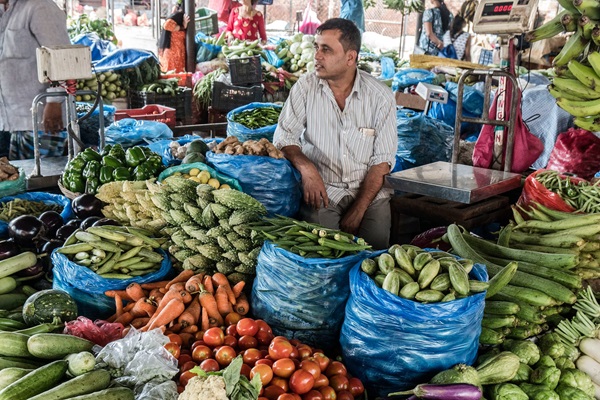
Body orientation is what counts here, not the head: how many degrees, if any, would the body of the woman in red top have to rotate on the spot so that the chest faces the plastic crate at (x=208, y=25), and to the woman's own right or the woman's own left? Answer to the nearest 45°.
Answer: approximately 135° to the woman's own right

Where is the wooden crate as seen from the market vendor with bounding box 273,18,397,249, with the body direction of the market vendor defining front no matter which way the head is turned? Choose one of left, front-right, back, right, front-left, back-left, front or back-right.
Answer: left

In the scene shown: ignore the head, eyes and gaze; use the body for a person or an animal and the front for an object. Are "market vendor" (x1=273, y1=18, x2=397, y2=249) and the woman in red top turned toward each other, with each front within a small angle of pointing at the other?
no

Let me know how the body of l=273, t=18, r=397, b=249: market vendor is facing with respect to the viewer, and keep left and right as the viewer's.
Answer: facing the viewer

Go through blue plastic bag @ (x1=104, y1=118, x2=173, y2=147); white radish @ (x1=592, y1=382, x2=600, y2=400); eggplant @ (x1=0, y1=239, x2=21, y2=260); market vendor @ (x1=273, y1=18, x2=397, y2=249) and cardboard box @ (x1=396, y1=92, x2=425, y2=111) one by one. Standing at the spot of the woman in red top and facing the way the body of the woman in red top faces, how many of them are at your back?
0

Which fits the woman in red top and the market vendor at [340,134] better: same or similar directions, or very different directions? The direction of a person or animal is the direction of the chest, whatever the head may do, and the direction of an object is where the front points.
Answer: same or similar directions

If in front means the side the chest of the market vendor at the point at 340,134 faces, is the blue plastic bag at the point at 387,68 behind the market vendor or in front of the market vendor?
behind

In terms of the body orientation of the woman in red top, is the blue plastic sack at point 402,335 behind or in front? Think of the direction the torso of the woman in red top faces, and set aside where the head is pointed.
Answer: in front

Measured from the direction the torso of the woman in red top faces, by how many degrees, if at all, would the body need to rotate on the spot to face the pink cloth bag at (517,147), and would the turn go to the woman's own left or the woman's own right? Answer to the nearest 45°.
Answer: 0° — they already face it

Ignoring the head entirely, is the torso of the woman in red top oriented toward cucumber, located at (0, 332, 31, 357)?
yes

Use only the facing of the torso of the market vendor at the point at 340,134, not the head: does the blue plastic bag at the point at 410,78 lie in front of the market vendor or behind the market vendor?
behind

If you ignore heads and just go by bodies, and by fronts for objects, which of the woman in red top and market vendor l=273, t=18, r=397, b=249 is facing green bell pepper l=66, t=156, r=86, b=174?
the woman in red top

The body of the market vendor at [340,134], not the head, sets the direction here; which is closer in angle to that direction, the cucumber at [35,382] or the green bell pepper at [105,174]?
the cucumber

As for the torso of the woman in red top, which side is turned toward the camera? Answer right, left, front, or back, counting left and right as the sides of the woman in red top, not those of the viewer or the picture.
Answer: front

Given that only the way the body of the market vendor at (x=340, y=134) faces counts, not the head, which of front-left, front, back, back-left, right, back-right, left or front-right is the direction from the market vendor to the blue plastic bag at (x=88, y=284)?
front-right

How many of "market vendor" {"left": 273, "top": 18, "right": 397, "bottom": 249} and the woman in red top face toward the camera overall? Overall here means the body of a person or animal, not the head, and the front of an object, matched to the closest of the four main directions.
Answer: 2

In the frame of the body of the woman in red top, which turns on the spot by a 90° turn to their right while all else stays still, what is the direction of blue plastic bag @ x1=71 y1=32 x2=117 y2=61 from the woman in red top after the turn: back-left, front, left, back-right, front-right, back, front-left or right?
front-left
